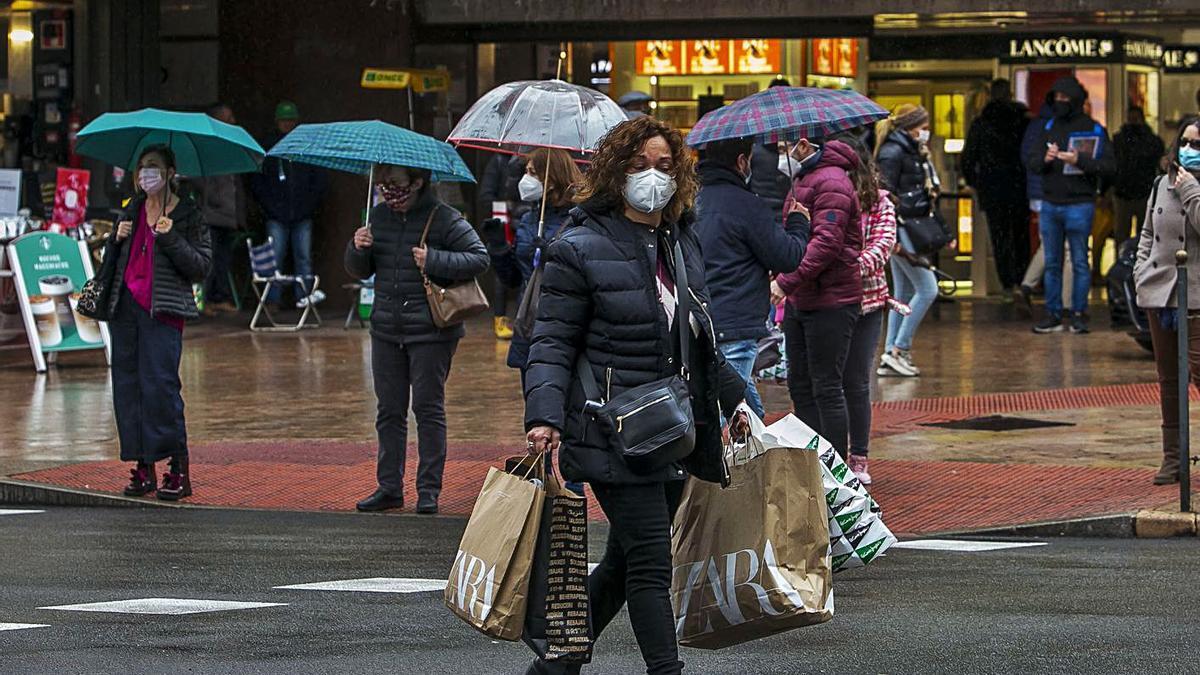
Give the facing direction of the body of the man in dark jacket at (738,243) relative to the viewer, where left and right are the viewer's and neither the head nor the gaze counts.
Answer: facing away from the viewer and to the right of the viewer

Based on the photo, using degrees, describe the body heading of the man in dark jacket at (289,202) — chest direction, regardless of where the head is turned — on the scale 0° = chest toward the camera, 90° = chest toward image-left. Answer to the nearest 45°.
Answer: approximately 0°

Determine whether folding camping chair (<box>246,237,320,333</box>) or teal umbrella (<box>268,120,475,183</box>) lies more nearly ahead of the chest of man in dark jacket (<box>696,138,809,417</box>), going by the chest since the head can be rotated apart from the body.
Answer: the folding camping chair

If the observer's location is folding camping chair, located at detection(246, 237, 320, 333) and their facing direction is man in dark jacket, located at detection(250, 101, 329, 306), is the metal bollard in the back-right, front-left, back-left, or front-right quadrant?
back-right

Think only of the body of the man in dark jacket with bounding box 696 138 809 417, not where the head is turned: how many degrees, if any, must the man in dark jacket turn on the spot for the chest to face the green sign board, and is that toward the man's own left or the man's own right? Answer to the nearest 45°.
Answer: approximately 90° to the man's own left

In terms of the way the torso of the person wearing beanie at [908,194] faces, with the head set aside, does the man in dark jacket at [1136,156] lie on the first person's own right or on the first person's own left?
on the first person's own left

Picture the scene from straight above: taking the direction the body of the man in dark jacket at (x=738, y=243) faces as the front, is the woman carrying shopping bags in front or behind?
behind
